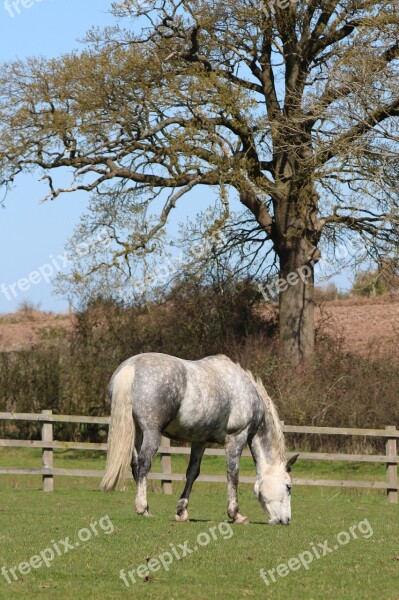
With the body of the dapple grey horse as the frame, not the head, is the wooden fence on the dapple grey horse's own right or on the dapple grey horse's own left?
on the dapple grey horse's own left

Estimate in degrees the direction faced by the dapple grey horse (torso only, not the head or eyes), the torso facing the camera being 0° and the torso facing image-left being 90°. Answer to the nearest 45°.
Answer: approximately 270°
